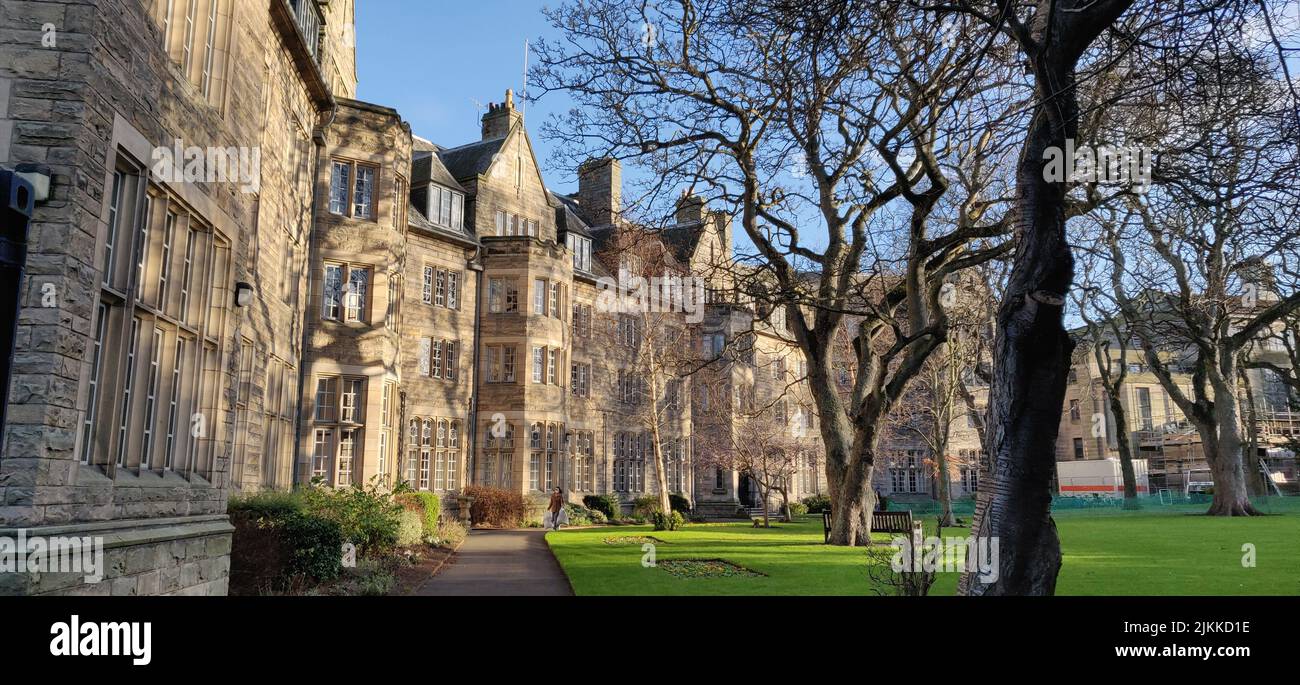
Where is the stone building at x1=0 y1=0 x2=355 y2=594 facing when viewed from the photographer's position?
facing the viewer and to the right of the viewer

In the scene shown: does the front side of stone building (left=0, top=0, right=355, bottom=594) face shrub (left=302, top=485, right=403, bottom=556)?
no

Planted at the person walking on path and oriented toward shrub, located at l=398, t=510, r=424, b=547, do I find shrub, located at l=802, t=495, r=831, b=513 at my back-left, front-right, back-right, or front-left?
back-left

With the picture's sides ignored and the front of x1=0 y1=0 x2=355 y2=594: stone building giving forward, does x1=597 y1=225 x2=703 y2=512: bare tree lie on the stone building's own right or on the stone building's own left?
on the stone building's own left

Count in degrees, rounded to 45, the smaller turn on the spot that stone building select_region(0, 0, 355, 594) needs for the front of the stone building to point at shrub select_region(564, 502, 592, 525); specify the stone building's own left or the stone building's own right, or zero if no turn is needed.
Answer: approximately 90° to the stone building's own left

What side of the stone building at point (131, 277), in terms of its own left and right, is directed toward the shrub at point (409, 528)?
left

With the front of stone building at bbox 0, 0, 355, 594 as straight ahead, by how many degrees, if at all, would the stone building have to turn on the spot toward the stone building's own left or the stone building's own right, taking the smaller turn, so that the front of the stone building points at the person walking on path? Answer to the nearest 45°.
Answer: approximately 90° to the stone building's own left

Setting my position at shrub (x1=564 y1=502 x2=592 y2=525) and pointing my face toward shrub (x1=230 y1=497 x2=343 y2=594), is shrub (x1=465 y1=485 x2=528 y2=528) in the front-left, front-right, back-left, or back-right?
front-right

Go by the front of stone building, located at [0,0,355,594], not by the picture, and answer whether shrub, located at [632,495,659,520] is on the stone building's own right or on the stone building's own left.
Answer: on the stone building's own left

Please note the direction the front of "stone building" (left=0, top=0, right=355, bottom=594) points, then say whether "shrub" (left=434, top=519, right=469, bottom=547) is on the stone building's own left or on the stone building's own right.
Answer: on the stone building's own left

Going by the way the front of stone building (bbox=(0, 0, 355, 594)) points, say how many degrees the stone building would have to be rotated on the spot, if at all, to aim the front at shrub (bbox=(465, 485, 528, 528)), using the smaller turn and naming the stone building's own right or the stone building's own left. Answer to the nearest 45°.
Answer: approximately 90° to the stone building's own left

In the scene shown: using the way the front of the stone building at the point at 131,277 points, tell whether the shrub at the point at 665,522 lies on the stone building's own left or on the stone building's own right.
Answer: on the stone building's own left

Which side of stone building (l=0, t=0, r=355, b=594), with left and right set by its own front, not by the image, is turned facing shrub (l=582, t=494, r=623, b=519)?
left
